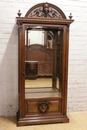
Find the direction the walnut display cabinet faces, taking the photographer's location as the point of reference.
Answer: facing the viewer
